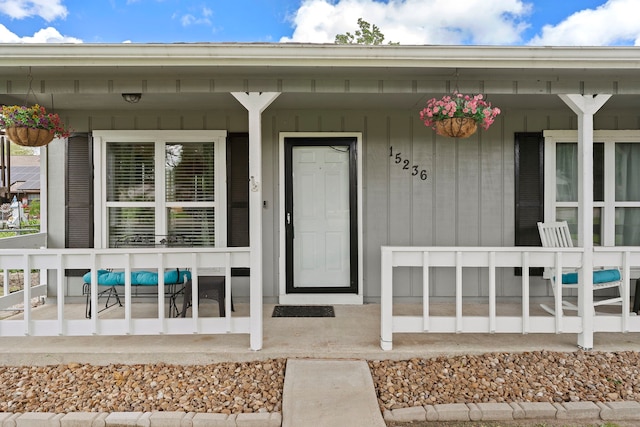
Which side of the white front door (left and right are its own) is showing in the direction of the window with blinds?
right

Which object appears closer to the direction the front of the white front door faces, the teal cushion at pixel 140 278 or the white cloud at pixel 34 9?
the teal cushion

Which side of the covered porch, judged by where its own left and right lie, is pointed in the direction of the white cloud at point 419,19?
back

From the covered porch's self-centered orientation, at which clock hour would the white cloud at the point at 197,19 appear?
The white cloud is roughly at 5 o'clock from the covered porch.

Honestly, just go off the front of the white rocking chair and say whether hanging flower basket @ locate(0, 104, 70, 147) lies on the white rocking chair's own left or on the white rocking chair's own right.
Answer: on the white rocking chair's own right

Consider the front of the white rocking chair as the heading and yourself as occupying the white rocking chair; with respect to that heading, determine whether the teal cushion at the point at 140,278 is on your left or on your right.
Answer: on your right

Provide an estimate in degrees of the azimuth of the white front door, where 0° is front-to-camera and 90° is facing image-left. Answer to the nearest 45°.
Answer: approximately 0°

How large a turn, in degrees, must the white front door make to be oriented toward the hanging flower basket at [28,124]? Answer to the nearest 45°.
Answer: approximately 45° to its right

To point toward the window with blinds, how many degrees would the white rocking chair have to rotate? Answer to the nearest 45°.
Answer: approximately 90° to its right
